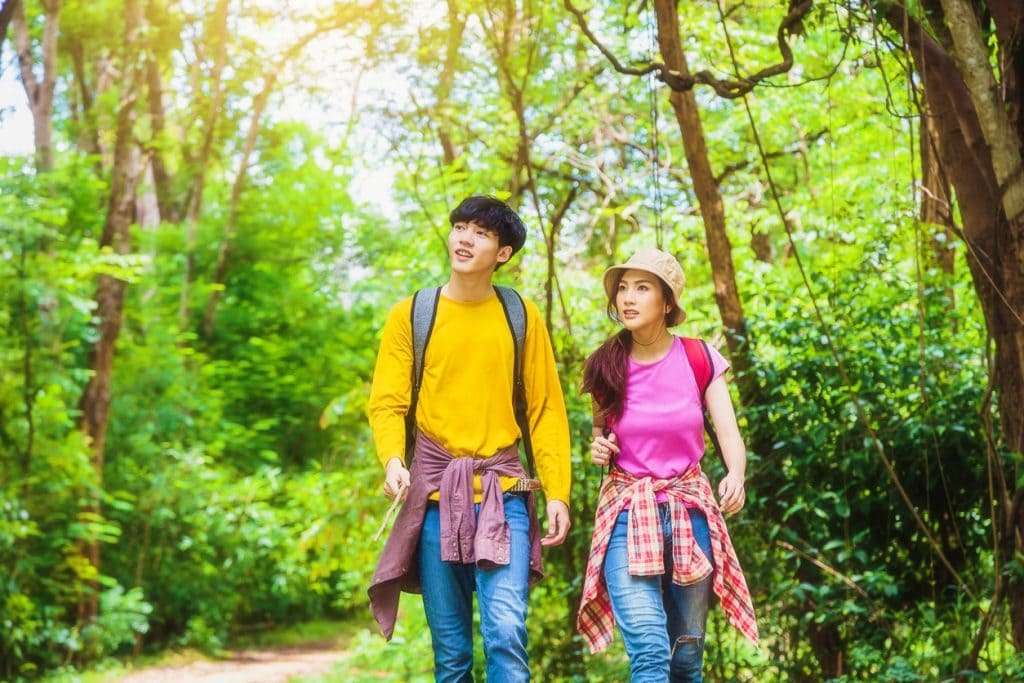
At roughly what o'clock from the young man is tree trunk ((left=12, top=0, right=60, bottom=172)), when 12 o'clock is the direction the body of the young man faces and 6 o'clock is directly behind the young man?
The tree trunk is roughly at 5 o'clock from the young man.

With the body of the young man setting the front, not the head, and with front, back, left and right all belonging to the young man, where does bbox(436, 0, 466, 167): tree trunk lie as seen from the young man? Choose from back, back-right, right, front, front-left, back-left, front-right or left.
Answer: back

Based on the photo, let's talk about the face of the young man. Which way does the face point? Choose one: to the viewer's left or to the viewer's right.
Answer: to the viewer's left

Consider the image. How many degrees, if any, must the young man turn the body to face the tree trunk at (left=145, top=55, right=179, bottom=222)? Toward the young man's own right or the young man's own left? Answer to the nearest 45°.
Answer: approximately 180°

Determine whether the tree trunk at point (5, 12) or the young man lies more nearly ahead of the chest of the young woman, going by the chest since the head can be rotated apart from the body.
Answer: the young man

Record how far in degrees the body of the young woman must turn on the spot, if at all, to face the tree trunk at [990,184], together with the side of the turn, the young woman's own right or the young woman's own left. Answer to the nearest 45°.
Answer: approximately 135° to the young woman's own left

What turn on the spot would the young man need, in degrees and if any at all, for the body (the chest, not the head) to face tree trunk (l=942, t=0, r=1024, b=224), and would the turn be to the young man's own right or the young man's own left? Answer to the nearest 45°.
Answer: approximately 90° to the young man's own left

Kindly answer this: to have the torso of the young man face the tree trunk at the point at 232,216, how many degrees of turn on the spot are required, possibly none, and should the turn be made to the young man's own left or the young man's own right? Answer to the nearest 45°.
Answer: approximately 180°

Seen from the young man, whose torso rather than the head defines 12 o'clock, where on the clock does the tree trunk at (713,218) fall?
The tree trunk is roughly at 7 o'clock from the young man.

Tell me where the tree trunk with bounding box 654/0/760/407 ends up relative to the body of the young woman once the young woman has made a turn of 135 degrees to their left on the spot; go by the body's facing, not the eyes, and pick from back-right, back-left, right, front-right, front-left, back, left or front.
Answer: front-left

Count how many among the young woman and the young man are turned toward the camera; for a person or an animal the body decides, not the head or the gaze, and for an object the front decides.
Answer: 2

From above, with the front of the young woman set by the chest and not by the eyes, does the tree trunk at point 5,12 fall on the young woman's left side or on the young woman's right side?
on the young woman's right side
